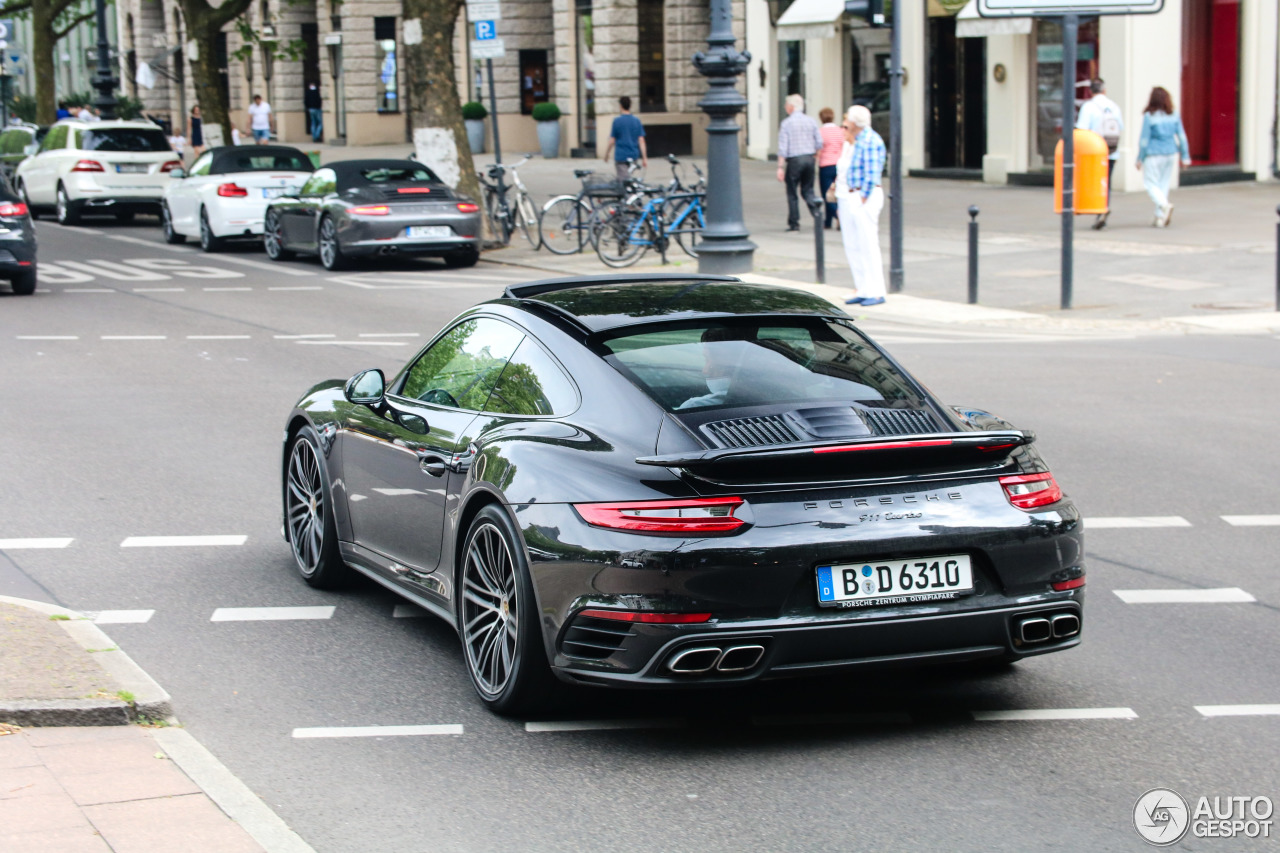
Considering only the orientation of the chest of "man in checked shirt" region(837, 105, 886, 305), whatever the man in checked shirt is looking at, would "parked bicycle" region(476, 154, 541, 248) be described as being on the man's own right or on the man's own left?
on the man's own right

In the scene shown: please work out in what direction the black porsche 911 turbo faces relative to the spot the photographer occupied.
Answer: facing away from the viewer and to the left of the viewer

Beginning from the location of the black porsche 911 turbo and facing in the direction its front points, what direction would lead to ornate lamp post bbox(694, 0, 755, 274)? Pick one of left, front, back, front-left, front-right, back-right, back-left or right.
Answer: front-right

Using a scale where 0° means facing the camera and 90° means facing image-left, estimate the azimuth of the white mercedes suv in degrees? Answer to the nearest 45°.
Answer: approximately 135°

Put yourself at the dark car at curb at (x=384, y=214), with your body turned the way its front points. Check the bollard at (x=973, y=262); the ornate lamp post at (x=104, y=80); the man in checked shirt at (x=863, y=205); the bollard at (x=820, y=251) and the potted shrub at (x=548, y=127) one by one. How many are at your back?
3

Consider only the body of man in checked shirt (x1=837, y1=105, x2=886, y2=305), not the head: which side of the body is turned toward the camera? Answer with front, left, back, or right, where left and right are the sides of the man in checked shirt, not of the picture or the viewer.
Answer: left
